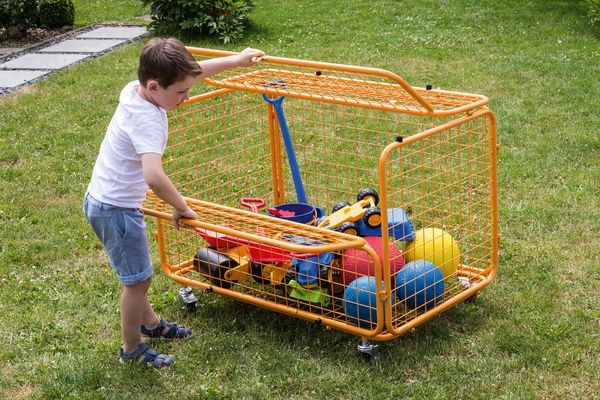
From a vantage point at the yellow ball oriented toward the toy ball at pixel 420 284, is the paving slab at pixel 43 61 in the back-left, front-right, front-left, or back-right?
back-right

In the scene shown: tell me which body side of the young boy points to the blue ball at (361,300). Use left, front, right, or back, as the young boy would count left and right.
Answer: front

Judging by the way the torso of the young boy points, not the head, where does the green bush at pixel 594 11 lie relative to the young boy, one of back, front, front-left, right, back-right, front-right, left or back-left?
front-left

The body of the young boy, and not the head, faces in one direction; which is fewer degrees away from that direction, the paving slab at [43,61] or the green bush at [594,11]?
the green bush

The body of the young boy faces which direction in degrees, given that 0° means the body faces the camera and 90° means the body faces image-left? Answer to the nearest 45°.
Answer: approximately 270°

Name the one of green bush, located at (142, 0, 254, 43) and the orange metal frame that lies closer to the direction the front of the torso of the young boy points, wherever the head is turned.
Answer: the orange metal frame

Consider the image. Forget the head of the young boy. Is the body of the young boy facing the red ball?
yes

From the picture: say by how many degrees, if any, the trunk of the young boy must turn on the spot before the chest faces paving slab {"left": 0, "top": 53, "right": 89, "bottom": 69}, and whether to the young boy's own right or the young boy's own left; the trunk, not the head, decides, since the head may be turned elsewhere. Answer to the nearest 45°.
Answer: approximately 90° to the young boy's own left

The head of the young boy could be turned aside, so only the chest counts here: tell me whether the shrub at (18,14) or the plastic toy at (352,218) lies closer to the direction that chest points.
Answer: the plastic toy

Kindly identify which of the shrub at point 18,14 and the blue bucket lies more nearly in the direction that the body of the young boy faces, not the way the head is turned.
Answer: the blue bucket

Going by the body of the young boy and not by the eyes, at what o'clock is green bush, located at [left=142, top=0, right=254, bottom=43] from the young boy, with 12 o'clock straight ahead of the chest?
The green bush is roughly at 9 o'clock from the young boy.

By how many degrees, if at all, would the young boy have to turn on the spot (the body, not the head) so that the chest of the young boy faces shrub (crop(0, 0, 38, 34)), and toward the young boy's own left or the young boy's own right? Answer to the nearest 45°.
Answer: approximately 90° to the young boy's own left

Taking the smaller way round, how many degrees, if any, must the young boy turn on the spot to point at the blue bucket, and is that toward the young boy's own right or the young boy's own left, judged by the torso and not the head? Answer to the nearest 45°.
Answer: approximately 45° to the young boy's own left

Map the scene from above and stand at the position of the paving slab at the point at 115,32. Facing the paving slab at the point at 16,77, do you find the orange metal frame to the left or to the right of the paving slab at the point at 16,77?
left

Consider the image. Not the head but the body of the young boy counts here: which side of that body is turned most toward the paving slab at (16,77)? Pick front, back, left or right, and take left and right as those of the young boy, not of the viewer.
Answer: left
